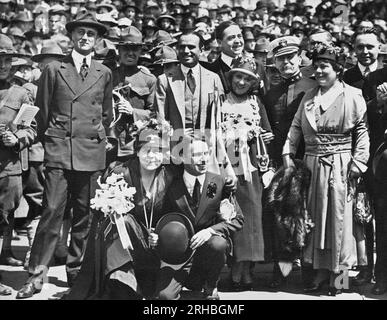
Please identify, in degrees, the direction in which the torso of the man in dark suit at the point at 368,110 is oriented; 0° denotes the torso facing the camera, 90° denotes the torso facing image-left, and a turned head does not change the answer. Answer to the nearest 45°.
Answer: approximately 0°

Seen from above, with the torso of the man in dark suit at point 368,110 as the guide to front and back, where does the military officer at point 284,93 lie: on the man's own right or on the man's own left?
on the man's own right

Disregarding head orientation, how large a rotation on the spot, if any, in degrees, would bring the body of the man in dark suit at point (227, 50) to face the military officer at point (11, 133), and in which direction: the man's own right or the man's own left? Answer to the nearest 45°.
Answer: approximately 90° to the man's own right

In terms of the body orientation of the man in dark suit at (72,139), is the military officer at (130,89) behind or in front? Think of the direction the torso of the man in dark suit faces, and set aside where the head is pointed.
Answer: behind

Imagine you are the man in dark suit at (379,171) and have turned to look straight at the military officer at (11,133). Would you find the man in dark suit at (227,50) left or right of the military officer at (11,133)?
right

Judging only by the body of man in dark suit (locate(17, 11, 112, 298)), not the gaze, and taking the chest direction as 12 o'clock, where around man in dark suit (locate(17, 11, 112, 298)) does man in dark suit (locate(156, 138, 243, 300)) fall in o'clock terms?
man in dark suit (locate(156, 138, 243, 300)) is roughly at 10 o'clock from man in dark suit (locate(17, 11, 112, 298)).
